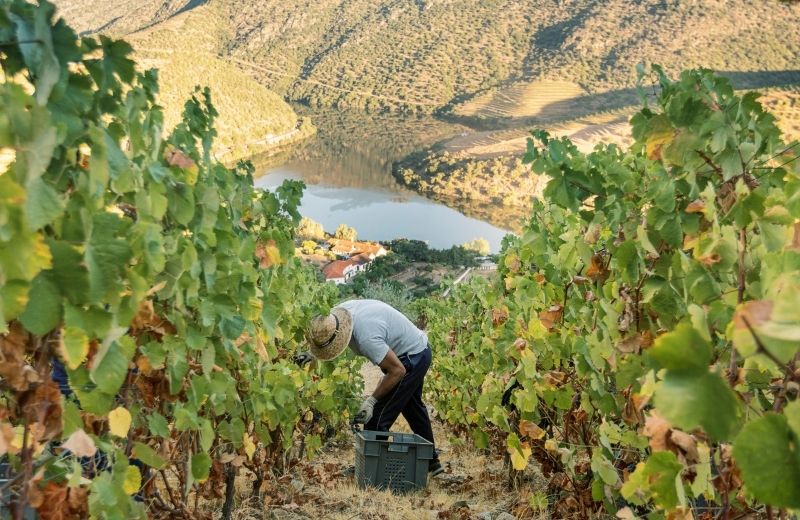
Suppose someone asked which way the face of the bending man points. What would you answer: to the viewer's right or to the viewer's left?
to the viewer's left

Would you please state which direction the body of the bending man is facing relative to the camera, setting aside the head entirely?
to the viewer's left

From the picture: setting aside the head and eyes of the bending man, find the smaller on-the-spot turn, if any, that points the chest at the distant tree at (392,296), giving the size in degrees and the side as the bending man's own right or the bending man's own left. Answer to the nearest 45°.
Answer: approximately 90° to the bending man's own right

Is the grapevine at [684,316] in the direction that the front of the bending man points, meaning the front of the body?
no

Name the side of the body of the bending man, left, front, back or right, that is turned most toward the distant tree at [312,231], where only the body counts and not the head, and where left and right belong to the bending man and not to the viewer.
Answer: right

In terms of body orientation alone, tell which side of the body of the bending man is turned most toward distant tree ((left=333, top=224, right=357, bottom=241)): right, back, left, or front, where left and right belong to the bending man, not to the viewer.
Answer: right

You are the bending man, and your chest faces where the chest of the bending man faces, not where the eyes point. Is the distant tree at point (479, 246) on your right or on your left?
on your right

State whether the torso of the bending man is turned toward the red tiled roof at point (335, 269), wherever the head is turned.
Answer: no
